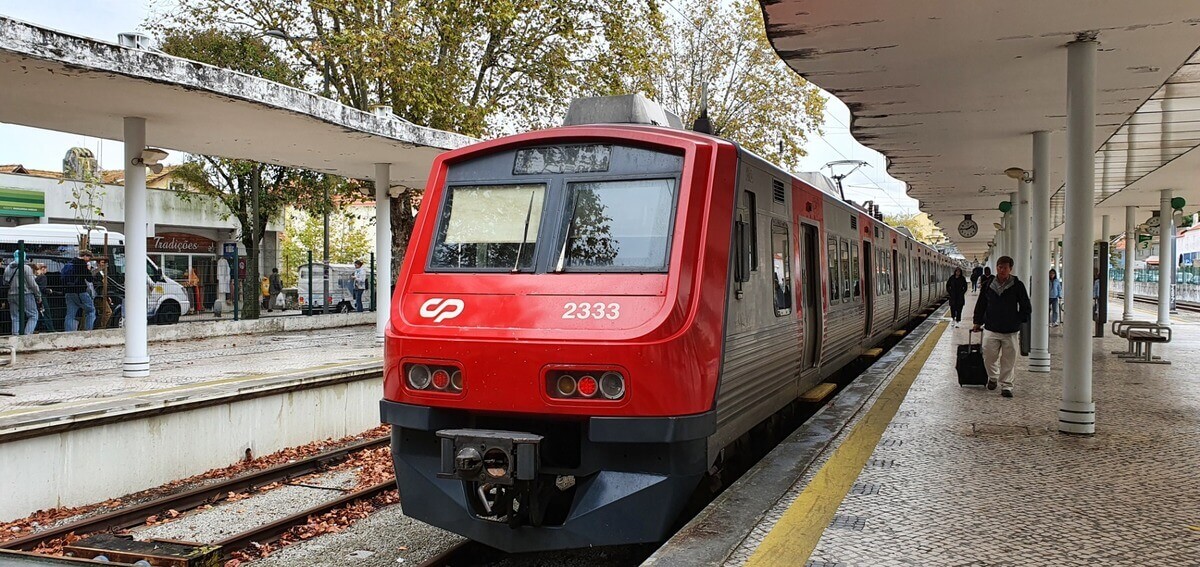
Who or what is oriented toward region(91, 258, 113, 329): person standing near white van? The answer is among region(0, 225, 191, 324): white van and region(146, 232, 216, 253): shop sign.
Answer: the shop sign

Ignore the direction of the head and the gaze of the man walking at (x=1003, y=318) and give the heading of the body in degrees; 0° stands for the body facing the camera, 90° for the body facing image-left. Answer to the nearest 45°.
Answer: approximately 0°

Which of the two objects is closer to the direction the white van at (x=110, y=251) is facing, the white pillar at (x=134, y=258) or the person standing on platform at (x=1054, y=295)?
the person standing on platform

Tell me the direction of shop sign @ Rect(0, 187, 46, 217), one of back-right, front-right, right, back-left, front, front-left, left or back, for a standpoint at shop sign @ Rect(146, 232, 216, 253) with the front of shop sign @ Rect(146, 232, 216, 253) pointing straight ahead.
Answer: back-right

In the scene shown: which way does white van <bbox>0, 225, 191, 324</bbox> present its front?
to the viewer's right

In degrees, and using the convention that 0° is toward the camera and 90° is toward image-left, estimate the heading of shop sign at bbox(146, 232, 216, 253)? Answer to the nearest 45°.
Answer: approximately 0°

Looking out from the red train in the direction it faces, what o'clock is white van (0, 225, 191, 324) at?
The white van is roughly at 3 o'clock from the red train.

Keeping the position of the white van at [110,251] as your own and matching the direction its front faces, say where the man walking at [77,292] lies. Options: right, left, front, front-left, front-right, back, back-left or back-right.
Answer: right

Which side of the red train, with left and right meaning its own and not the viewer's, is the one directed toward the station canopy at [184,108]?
right

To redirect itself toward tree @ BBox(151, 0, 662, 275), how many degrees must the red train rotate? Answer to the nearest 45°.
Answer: approximately 135° to its right

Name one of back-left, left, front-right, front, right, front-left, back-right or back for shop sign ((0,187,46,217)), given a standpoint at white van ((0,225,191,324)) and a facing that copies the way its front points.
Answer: left
